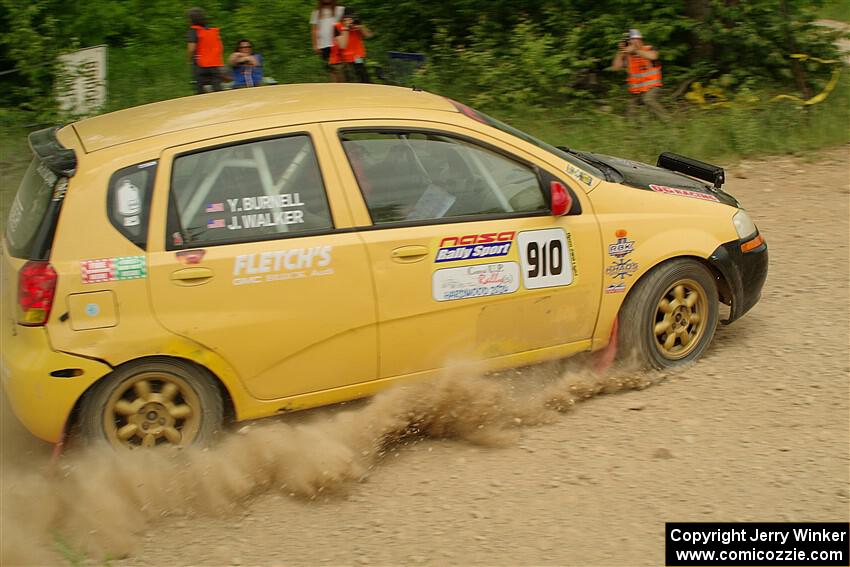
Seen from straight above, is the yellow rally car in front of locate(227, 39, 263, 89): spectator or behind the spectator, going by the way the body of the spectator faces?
in front

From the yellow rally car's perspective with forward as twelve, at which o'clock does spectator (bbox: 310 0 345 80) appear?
The spectator is roughly at 9 o'clock from the yellow rally car.

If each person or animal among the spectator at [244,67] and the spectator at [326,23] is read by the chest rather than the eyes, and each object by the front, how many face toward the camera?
2

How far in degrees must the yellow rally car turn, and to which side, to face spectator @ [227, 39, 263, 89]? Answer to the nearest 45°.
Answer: approximately 90° to its left

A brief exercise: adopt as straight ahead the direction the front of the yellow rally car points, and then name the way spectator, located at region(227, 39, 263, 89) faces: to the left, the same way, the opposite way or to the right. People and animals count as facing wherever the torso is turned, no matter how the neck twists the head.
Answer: to the right

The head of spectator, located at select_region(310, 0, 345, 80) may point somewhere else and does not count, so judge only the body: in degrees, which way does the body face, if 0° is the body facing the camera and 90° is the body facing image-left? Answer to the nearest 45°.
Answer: approximately 0°

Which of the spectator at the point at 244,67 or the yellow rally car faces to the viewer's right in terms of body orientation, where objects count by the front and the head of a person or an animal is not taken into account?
the yellow rally car

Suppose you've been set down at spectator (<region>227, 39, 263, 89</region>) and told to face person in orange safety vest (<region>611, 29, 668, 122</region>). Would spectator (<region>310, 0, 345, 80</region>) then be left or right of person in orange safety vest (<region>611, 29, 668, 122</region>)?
left

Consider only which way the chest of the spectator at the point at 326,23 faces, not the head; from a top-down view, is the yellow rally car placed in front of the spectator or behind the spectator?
in front

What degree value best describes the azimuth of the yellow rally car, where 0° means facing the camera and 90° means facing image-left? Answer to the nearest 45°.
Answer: approximately 270°

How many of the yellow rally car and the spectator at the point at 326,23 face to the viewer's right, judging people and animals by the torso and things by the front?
1
